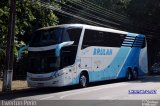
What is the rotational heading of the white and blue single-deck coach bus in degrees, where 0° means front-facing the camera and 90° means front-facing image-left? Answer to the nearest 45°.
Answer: approximately 45°

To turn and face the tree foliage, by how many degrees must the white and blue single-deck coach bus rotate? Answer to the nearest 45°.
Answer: approximately 90° to its right

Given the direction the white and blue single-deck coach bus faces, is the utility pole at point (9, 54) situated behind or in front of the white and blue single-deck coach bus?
in front

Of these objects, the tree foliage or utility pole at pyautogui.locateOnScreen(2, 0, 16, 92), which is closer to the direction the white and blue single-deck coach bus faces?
the utility pole
